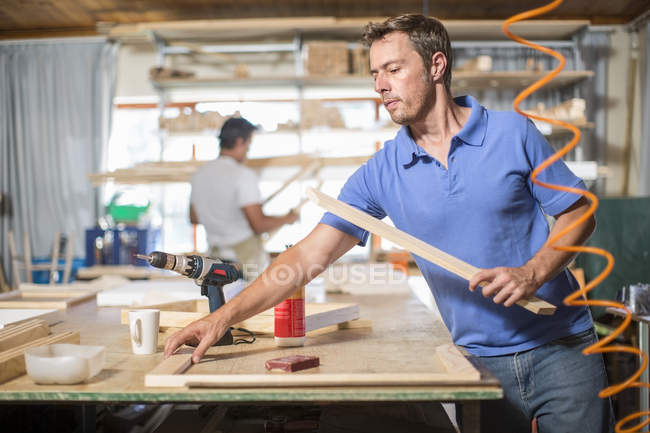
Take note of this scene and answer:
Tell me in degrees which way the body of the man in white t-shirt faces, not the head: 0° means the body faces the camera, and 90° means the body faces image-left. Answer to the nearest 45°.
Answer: approximately 225°

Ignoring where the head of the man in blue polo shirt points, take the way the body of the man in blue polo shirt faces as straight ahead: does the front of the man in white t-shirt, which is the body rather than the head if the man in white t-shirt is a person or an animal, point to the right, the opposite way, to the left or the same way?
the opposite way

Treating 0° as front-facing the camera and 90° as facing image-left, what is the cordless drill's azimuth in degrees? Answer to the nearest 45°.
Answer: approximately 90°

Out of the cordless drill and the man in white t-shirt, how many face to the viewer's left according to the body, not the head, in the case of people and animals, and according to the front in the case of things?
1

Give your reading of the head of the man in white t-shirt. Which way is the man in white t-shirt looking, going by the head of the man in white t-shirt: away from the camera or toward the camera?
away from the camera

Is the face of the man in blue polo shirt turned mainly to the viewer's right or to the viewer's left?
to the viewer's left

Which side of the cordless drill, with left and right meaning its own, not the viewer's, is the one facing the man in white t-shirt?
right

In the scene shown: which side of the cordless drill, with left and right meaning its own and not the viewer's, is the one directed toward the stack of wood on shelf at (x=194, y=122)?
right
